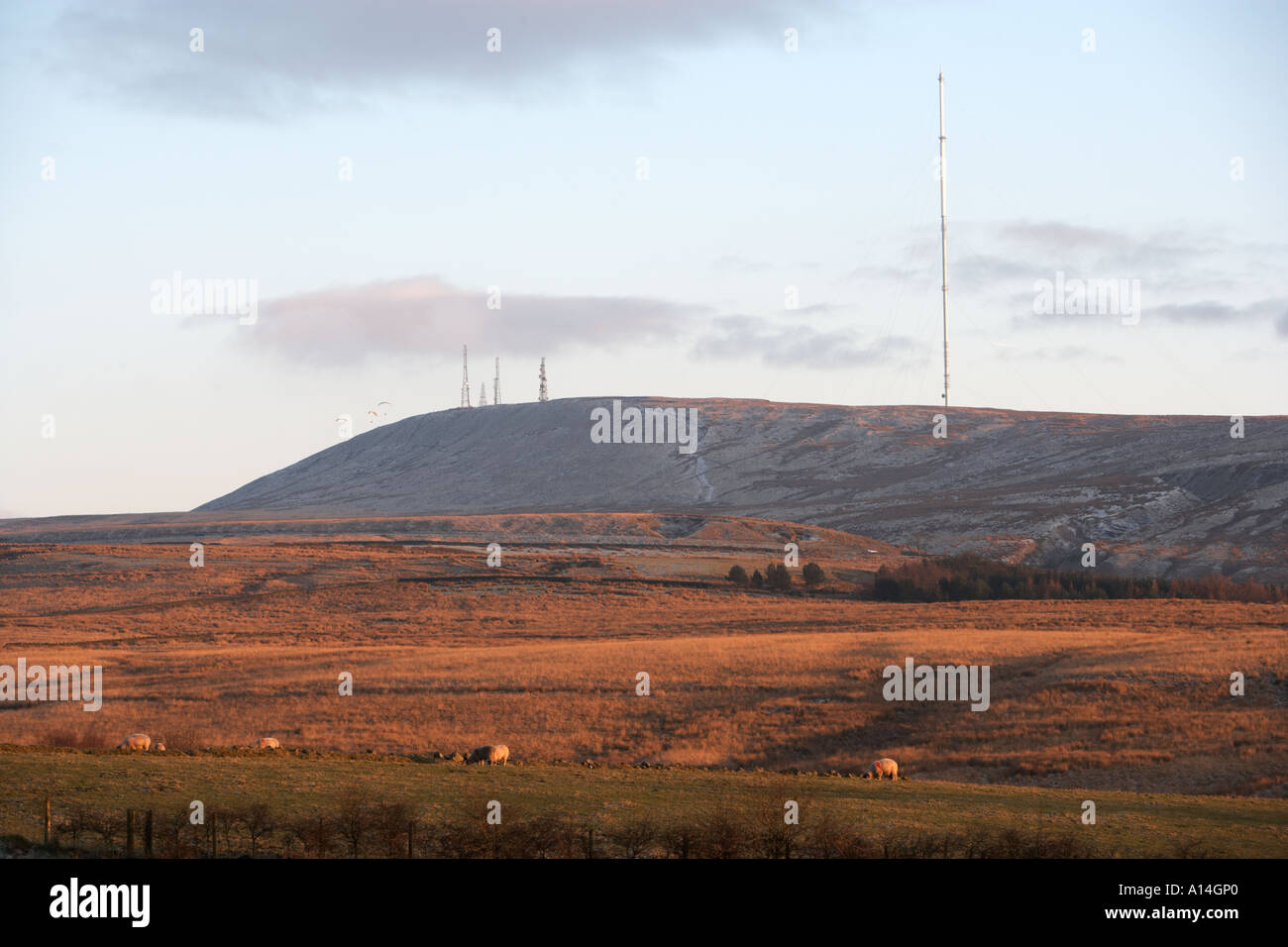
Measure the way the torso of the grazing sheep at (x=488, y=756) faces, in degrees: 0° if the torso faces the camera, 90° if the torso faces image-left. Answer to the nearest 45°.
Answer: approximately 90°

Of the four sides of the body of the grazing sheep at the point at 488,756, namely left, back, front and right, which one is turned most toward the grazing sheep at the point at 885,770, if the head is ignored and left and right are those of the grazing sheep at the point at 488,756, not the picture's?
back

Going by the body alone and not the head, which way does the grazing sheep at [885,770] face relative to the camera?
to the viewer's left

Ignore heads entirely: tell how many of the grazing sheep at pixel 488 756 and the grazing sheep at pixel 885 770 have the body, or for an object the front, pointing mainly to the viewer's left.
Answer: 2
